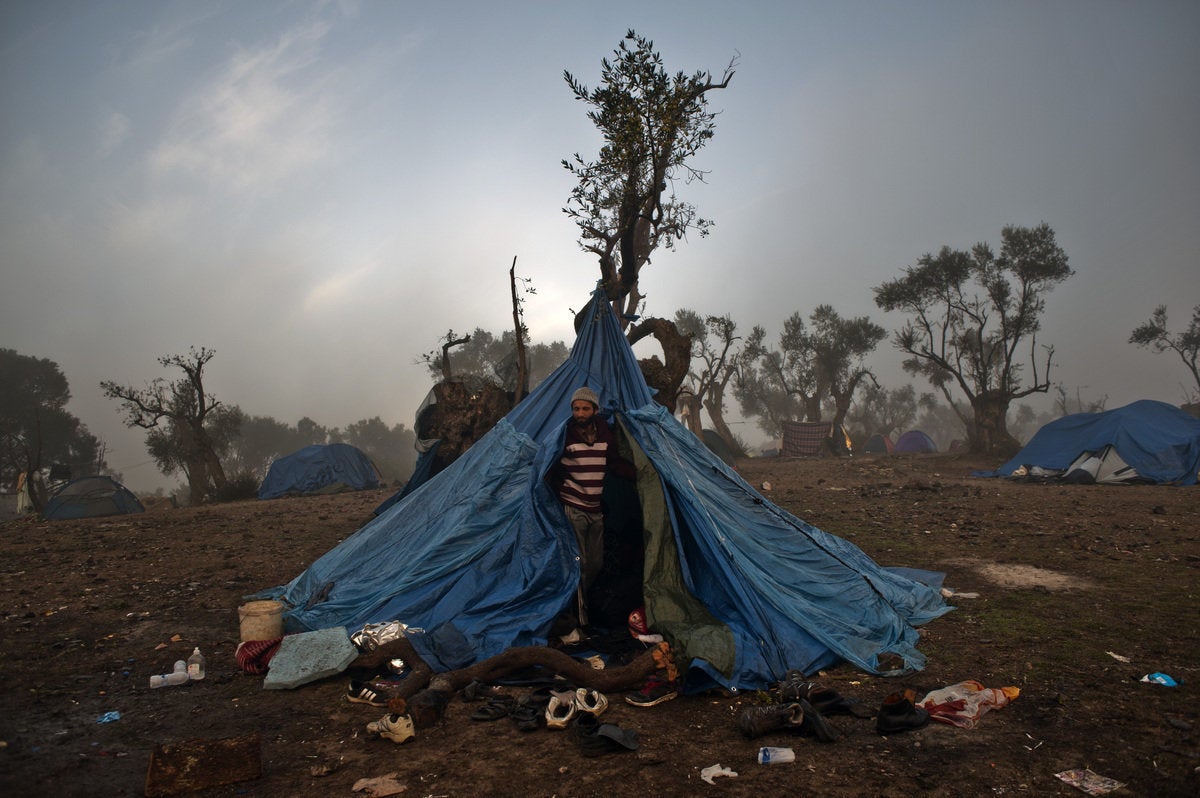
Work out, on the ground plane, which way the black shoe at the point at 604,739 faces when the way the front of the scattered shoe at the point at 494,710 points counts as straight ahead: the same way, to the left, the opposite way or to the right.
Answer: the opposite way

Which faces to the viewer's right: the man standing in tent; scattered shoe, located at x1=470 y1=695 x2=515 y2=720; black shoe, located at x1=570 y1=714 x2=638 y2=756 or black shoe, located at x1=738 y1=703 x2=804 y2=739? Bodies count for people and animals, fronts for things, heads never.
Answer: black shoe, located at x1=570 y1=714 x2=638 y2=756

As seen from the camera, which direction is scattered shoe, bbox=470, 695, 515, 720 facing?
to the viewer's left

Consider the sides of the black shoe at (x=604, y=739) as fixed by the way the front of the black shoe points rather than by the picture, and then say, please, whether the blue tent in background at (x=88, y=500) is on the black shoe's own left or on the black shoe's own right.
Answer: on the black shoe's own left

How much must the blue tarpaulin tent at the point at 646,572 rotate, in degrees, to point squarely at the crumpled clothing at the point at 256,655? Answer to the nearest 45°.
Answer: approximately 90° to its right

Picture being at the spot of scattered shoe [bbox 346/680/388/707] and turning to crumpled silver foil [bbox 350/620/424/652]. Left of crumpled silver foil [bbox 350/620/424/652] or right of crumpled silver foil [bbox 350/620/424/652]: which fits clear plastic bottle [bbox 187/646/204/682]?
left

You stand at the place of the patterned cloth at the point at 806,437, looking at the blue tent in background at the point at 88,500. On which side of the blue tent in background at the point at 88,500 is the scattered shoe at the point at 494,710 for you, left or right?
left

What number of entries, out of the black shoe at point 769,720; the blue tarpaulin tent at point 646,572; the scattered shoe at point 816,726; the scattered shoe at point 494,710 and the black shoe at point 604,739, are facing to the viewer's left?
2

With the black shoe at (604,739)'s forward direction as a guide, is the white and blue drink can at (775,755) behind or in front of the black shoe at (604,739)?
in front

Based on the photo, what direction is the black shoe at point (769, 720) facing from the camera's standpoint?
to the viewer's left

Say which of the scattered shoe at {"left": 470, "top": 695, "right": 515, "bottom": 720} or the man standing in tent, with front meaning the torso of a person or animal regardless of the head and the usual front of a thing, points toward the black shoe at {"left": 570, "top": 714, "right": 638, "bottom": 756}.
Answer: the man standing in tent

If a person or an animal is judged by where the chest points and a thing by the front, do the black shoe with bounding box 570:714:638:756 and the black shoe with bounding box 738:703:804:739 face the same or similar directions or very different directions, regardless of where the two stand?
very different directions

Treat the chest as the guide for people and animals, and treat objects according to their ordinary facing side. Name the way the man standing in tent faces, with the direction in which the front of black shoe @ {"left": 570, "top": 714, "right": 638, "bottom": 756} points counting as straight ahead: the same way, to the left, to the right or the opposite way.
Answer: to the right

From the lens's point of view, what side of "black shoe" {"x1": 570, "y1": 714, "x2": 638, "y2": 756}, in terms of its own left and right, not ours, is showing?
right
